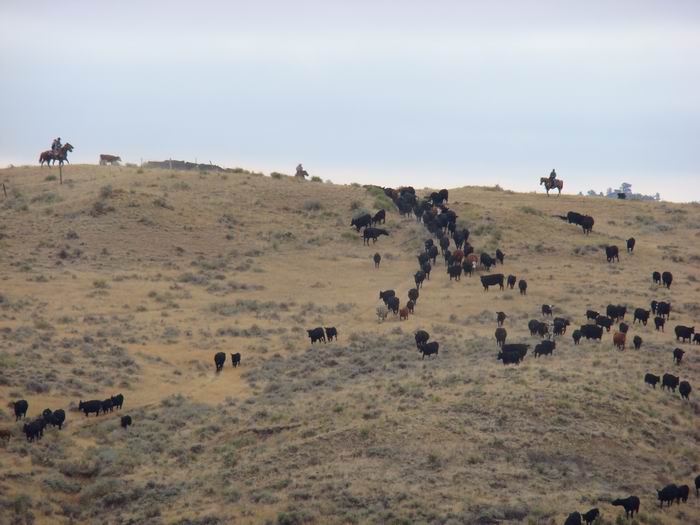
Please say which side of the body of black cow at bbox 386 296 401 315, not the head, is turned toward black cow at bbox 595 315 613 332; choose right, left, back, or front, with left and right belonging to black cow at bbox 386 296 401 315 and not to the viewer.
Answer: left

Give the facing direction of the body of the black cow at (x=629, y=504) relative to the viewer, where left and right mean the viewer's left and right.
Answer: facing to the left of the viewer

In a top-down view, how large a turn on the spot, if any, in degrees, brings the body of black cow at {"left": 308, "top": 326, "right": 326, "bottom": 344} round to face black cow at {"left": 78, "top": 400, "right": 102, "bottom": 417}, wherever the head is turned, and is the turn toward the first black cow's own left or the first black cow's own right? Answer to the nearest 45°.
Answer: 0° — it already faces it

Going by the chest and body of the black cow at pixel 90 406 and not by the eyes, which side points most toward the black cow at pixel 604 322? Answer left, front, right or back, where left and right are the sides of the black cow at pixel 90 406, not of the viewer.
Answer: back

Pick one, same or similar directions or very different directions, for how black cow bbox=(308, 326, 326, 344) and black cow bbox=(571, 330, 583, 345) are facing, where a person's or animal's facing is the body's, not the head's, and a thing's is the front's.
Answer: same or similar directions

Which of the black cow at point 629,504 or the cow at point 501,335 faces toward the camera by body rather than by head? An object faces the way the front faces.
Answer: the cow at point 501,335

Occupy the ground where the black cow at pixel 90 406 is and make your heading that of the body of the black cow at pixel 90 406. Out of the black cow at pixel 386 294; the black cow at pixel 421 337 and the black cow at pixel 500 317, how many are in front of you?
0

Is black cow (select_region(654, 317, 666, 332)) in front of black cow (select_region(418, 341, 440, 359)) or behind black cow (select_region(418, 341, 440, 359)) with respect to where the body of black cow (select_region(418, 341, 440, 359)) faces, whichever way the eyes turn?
behind

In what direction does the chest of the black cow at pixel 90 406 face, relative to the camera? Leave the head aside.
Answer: to the viewer's left

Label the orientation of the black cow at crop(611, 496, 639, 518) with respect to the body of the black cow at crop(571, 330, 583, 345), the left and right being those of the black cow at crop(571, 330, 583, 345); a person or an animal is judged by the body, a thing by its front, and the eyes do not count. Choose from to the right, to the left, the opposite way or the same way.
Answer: to the right

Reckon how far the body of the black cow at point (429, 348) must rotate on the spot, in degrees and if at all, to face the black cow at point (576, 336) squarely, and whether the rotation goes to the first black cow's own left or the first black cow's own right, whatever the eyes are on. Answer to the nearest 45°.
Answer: approximately 135° to the first black cow's own left

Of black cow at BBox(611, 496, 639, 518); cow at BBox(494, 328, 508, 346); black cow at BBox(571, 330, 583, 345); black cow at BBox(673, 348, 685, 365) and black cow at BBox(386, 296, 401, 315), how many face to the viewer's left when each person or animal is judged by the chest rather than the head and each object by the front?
1

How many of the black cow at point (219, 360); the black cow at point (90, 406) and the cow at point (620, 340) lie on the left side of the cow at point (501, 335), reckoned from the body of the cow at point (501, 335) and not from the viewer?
1

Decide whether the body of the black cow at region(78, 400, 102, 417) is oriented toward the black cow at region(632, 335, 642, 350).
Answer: no

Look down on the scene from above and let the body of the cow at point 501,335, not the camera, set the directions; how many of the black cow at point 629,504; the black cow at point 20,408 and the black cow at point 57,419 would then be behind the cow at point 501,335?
0

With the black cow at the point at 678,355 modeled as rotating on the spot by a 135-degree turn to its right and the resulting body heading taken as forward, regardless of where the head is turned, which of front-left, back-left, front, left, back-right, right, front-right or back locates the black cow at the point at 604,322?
front

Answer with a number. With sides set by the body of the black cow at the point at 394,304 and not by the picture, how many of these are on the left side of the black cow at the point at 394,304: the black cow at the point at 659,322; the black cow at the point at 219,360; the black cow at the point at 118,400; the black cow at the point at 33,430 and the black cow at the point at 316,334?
1

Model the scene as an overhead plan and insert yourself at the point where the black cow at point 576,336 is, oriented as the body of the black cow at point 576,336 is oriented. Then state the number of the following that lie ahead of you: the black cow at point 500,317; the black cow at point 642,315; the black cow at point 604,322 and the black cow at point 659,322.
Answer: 0

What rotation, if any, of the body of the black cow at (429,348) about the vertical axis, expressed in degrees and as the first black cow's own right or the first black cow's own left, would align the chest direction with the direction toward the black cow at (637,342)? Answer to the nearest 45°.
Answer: approximately 135° to the first black cow's own left
